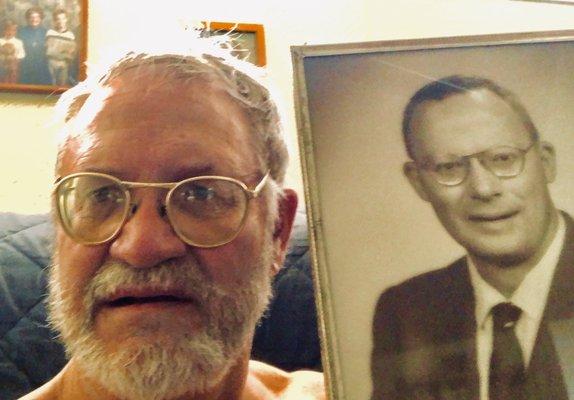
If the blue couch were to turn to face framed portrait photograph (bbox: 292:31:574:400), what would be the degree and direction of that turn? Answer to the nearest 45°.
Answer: approximately 45° to its left

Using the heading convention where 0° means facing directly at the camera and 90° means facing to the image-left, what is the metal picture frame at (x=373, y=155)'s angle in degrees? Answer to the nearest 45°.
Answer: approximately 0°

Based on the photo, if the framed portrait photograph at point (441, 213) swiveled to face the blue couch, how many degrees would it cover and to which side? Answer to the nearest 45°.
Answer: approximately 90° to its right

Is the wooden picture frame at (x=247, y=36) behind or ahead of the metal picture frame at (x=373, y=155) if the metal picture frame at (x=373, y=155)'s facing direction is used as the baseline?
behind

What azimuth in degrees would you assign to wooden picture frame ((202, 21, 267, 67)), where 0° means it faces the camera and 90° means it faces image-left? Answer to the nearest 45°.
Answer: approximately 0°
